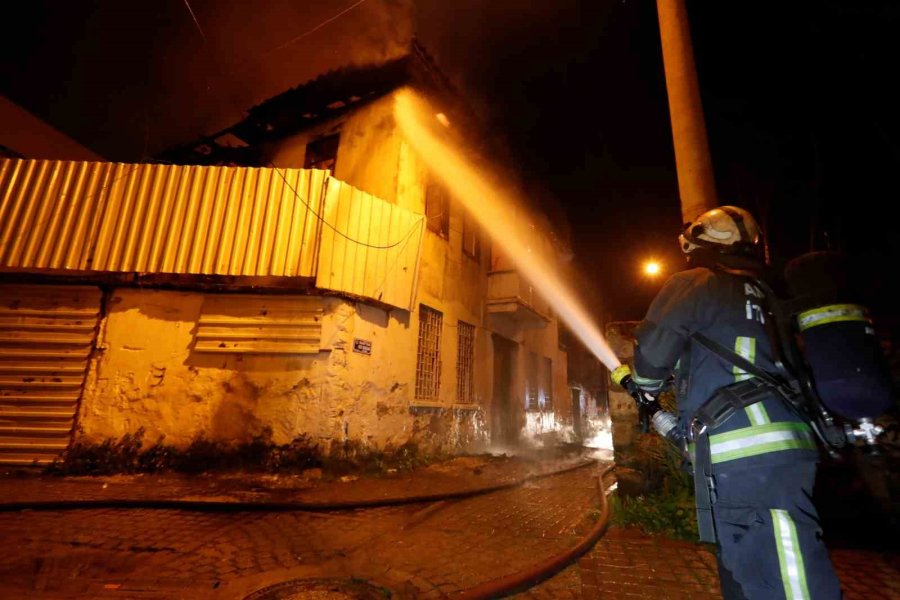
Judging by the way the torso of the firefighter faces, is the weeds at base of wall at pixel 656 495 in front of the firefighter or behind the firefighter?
in front

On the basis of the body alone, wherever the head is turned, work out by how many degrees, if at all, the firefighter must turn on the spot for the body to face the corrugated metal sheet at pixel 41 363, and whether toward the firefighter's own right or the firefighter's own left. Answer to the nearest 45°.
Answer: approximately 45° to the firefighter's own left

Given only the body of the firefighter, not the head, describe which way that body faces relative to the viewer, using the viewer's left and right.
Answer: facing away from the viewer and to the left of the viewer

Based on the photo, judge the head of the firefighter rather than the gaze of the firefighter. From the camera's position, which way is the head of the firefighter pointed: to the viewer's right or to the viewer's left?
to the viewer's left

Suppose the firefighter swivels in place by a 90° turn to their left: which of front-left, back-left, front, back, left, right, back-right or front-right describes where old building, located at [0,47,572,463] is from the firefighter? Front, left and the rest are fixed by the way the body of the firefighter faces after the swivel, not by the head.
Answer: front-right

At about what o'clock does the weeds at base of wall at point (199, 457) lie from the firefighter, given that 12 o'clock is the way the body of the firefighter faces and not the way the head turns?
The weeds at base of wall is roughly at 11 o'clock from the firefighter.
